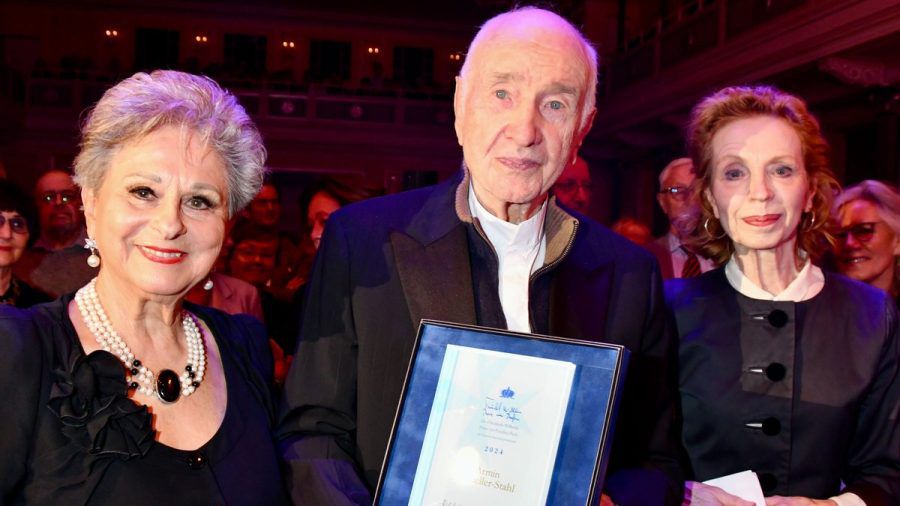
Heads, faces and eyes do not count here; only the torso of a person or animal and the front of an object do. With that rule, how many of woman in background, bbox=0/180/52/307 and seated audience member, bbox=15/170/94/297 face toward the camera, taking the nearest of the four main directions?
2

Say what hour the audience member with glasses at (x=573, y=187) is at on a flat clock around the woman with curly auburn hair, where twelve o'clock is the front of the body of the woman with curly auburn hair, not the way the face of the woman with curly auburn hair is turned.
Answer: The audience member with glasses is roughly at 5 o'clock from the woman with curly auburn hair.

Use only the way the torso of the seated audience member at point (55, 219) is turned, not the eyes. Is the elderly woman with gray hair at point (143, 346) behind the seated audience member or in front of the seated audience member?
in front

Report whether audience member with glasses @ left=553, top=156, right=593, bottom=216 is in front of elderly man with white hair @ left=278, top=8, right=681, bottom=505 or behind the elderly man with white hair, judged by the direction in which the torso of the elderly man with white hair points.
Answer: behind

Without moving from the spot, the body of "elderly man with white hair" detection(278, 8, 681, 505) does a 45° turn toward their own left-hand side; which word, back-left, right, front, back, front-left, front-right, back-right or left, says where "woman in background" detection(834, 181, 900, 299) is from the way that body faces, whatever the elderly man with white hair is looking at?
left

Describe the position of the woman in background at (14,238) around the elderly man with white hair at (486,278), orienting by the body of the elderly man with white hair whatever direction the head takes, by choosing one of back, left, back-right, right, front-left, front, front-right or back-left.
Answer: back-right

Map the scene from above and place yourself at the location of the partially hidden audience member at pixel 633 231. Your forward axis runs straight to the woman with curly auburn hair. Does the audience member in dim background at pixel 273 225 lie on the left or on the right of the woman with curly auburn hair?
right

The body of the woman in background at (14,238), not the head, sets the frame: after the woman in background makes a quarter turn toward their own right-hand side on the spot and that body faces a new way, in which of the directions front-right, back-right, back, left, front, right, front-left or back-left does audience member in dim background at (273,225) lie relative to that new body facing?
back-right

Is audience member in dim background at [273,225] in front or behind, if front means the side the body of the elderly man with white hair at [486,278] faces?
behind
